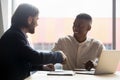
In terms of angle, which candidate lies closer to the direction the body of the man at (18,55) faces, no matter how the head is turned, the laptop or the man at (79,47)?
the man

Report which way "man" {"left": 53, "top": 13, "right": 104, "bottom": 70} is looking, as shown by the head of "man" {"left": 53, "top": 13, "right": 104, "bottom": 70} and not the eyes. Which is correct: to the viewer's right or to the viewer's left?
to the viewer's left

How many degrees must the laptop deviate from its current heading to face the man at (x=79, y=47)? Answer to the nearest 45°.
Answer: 0° — it already faces them

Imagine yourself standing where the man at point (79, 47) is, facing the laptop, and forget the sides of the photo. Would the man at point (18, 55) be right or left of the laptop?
right

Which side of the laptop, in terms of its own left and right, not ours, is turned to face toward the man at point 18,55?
left

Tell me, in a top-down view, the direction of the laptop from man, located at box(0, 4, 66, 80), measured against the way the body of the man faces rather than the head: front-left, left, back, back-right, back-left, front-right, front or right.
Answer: front-right

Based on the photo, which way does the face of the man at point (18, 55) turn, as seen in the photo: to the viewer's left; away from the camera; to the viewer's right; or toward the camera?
to the viewer's right

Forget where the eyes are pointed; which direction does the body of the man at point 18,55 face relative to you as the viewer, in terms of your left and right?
facing away from the viewer and to the right of the viewer

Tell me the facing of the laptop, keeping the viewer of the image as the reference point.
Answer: facing away from the viewer and to the left of the viewer

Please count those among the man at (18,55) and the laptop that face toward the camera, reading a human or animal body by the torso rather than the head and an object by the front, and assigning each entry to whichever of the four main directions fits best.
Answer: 0

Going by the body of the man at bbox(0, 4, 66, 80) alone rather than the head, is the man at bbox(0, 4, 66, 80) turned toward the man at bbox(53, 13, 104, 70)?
yes

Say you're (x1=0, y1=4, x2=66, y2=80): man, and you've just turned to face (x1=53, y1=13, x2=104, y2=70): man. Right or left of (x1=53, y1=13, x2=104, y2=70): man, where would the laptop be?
right
